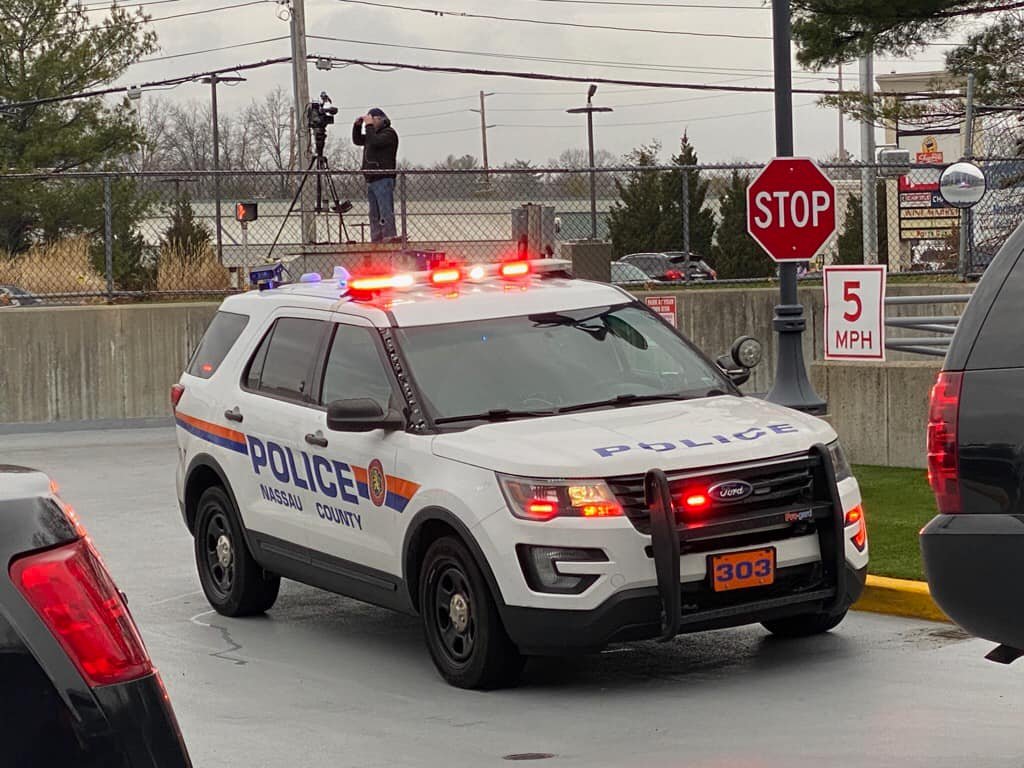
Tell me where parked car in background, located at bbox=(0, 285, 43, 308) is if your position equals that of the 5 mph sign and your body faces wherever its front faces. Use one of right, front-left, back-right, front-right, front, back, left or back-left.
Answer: back-right

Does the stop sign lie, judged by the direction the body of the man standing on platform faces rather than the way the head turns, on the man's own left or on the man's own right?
on the man's own left

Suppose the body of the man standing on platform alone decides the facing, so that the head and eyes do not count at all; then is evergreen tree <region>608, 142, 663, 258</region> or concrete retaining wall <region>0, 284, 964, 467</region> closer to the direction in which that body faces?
the concrete retaining wall

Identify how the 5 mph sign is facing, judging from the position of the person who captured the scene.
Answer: facing the viewer

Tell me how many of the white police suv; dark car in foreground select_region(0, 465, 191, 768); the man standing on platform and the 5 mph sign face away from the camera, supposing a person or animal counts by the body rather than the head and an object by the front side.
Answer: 1

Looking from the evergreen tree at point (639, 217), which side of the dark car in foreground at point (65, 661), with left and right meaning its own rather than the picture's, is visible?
front

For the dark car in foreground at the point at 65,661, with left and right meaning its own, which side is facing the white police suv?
front

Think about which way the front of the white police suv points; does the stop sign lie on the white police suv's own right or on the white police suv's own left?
on the white police suv's own left

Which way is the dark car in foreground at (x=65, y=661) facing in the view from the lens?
facing away from the viewer

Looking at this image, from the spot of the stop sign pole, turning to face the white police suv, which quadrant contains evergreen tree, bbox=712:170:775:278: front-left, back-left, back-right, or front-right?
back-right

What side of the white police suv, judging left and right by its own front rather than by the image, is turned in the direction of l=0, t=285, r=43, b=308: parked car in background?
back

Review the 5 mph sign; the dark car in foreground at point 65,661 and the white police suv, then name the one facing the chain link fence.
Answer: the dark car in foreground

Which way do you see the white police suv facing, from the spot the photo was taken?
facing the viewer and to the right of the viewer

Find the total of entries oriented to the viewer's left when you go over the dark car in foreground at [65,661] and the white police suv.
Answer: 0
